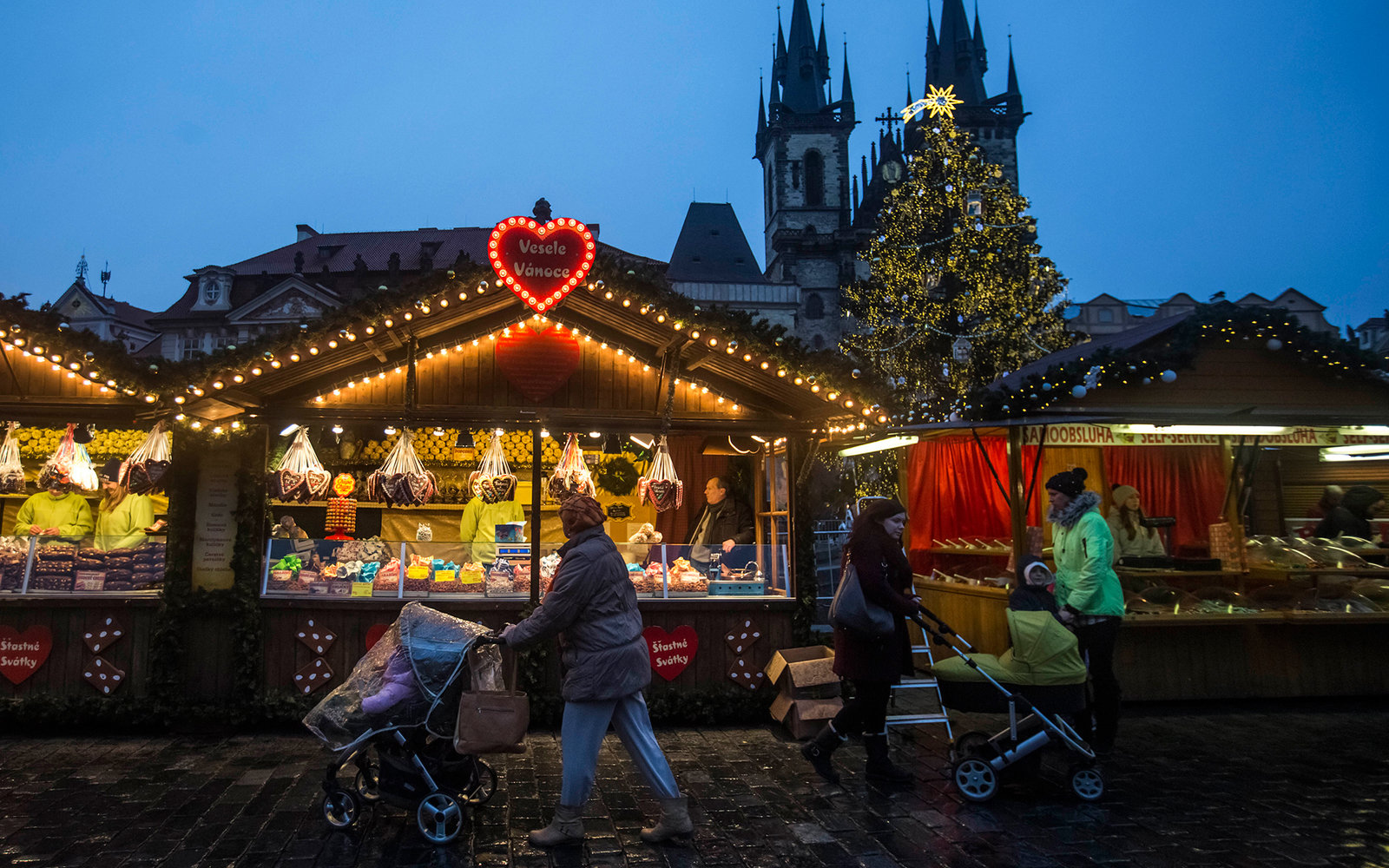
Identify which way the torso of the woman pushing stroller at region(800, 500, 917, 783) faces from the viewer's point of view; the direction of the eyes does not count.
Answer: to the viewer's right

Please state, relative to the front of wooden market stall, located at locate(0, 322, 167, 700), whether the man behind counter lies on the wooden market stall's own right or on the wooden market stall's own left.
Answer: on the wooden market stall's own left

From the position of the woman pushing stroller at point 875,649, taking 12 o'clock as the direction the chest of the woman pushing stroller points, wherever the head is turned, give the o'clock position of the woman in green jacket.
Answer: The woman in green jacket is roughly at 11 o'clock from the woman pushing stroller.

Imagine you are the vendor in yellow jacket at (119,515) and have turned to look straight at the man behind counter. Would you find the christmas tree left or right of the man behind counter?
left

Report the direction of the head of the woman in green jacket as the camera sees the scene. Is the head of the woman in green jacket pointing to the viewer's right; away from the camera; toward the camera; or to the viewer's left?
to the viewer's left

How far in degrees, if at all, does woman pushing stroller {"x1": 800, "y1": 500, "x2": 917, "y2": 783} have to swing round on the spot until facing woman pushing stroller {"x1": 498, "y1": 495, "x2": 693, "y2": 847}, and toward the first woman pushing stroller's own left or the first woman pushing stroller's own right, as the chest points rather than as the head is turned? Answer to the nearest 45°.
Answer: approximately 135° to the first woman pushing stroller's own right

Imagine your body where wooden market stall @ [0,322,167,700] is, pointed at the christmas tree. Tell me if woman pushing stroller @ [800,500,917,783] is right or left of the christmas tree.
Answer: right

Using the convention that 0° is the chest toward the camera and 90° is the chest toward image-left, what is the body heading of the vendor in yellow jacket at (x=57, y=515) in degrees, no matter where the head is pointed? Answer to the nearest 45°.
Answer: approximately 0°
